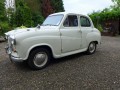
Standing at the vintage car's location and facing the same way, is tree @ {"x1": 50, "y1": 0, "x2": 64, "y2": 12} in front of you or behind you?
behind

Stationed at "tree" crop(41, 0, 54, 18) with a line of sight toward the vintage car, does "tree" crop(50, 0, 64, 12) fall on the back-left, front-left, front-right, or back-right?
back-left

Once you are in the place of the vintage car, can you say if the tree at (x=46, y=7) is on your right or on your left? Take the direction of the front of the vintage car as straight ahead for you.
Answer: on your right

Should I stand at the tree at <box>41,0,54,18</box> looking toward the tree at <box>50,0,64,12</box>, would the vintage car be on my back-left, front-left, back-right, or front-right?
back-right

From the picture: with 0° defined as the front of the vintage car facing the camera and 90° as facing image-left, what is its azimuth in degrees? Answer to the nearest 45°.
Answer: approximately 45°
